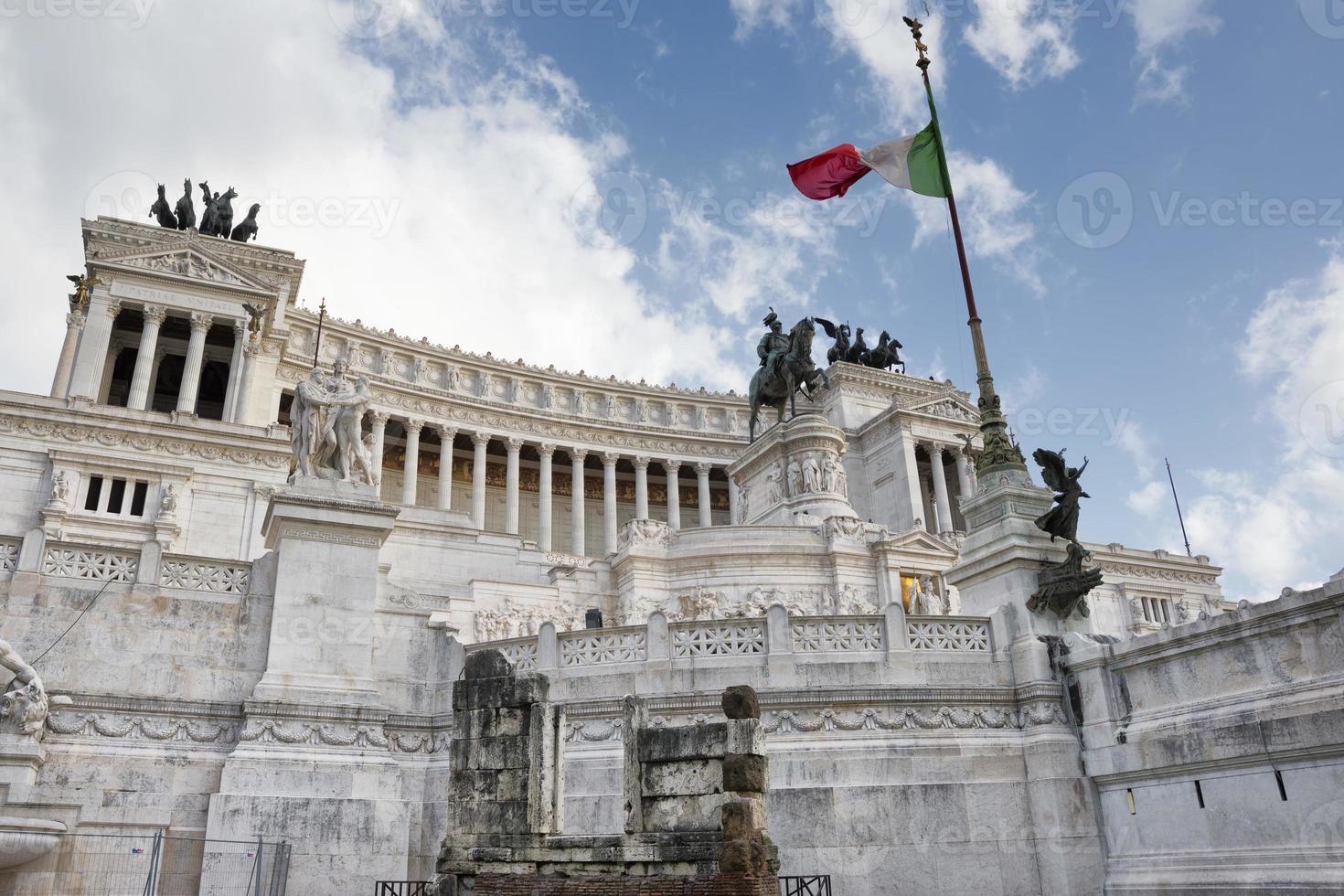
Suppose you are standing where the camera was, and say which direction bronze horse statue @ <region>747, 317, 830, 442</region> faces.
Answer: facing the viewer and to the right of the viewer

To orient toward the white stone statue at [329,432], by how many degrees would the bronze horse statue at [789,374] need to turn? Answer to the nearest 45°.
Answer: approximately 45° to its right

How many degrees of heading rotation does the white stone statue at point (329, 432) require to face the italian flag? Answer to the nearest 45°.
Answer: approximately 90° to its left

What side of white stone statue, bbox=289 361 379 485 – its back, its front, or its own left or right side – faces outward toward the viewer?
front

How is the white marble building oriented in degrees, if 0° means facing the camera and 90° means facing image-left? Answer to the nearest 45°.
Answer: approximately 315°

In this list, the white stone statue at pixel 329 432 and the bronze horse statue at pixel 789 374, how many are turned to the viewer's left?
0
